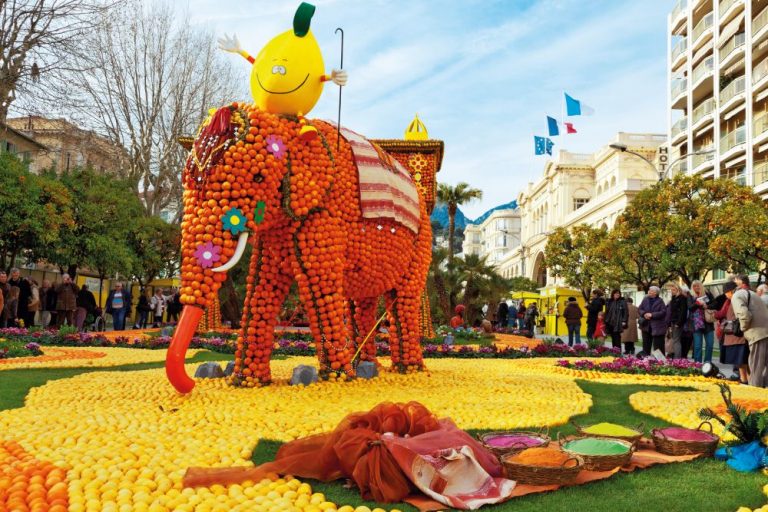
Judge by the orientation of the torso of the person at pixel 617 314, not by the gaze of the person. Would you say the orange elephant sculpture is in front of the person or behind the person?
in front

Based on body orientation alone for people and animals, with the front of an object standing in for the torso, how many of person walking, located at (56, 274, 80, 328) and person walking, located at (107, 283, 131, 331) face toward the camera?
2

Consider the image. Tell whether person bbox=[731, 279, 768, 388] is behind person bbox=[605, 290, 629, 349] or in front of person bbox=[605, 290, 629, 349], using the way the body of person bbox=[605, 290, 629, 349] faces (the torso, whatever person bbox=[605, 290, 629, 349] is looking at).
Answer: in front

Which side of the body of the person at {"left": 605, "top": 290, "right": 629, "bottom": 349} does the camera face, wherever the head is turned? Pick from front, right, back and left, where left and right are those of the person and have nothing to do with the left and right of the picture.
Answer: front

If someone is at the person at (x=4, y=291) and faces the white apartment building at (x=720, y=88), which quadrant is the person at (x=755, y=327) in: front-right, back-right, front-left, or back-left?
front-right

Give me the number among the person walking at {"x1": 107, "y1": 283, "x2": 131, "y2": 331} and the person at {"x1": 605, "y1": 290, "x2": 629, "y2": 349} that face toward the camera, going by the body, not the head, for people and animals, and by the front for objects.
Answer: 2

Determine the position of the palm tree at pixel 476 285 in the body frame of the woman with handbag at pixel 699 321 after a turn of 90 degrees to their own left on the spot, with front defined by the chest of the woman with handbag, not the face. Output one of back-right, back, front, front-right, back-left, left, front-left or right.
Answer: back

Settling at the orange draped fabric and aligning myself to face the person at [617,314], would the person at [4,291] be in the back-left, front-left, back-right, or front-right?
front-left

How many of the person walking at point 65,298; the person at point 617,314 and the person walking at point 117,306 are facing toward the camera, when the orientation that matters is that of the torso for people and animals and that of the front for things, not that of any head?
3

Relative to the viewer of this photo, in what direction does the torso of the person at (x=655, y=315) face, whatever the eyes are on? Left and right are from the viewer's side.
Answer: facing the viewer and to the left of the viewer

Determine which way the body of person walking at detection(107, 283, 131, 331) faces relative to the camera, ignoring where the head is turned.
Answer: toward the camera

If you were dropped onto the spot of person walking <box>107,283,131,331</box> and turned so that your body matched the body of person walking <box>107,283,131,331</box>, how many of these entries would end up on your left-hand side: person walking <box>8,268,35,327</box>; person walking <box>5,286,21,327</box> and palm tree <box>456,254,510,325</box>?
1

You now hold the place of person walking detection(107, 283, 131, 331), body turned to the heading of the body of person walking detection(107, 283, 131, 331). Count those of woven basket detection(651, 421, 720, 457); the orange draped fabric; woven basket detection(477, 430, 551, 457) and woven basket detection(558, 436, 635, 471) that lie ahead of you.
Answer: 4

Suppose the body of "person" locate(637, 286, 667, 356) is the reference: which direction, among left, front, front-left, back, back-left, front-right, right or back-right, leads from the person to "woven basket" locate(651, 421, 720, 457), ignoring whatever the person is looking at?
front-left
